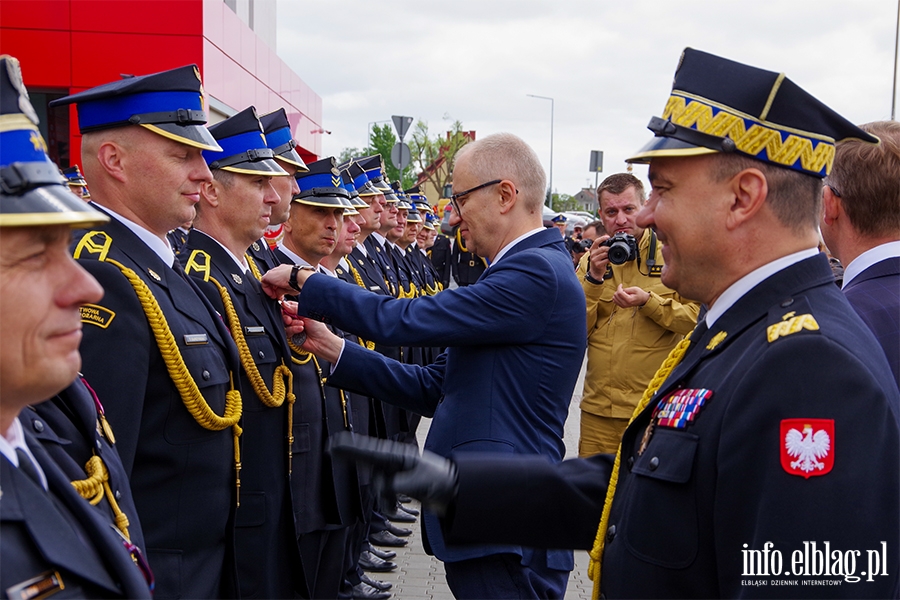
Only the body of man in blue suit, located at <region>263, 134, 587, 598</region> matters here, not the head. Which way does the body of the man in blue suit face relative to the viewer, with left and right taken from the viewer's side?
facing to the left of the viewer

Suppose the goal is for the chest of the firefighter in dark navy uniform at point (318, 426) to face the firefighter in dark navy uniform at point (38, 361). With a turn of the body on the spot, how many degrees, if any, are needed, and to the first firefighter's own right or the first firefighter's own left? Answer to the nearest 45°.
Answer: approximately 45° to the first firefighter's own right

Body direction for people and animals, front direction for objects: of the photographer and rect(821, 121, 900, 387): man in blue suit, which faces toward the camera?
the photographer

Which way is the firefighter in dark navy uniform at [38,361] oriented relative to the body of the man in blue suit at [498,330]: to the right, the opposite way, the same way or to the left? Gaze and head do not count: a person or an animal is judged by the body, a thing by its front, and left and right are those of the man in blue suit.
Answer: the opposite way

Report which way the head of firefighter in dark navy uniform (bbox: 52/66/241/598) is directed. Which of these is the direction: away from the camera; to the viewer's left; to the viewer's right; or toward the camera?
to the viewer's right

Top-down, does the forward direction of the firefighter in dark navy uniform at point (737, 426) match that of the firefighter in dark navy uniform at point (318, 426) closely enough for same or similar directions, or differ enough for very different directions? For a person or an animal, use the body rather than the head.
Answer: very different directions

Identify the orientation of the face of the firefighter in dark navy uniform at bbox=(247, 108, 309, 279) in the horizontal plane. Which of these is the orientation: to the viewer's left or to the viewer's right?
to the viewer's right

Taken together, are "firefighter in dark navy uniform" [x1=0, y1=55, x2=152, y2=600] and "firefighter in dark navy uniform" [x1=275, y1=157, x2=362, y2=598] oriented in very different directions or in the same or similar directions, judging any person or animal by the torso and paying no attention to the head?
same or similar directions

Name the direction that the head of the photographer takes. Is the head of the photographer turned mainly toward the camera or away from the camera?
toward the camera

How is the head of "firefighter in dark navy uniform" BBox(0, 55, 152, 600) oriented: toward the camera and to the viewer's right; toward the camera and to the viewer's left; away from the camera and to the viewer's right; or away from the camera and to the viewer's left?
toward the camera and to the viewer's right

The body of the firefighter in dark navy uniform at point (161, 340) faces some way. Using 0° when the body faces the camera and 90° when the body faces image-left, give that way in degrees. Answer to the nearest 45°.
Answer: approximately 270°

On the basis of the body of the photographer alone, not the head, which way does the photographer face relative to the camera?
toward the camera

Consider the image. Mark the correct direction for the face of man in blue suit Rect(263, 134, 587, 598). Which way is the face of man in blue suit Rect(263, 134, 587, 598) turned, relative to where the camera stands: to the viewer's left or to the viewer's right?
to the viewer's left

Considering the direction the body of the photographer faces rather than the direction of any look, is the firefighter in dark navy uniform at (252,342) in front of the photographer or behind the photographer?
in front

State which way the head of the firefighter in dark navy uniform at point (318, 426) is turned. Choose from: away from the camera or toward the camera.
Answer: toward the camera

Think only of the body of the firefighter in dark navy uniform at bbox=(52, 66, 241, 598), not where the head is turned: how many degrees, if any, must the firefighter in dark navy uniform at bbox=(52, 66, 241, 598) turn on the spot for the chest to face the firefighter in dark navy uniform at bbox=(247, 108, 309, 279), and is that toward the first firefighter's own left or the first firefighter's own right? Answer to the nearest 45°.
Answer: approximately 90° to the first firefighter's own left

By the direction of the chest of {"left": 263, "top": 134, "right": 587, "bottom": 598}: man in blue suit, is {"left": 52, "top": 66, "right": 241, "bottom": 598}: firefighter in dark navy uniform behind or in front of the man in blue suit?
in front

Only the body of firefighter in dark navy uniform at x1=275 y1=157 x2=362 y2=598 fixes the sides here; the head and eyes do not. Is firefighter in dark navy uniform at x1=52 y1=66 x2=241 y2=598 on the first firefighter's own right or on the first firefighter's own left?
on the first firefighter's own right
